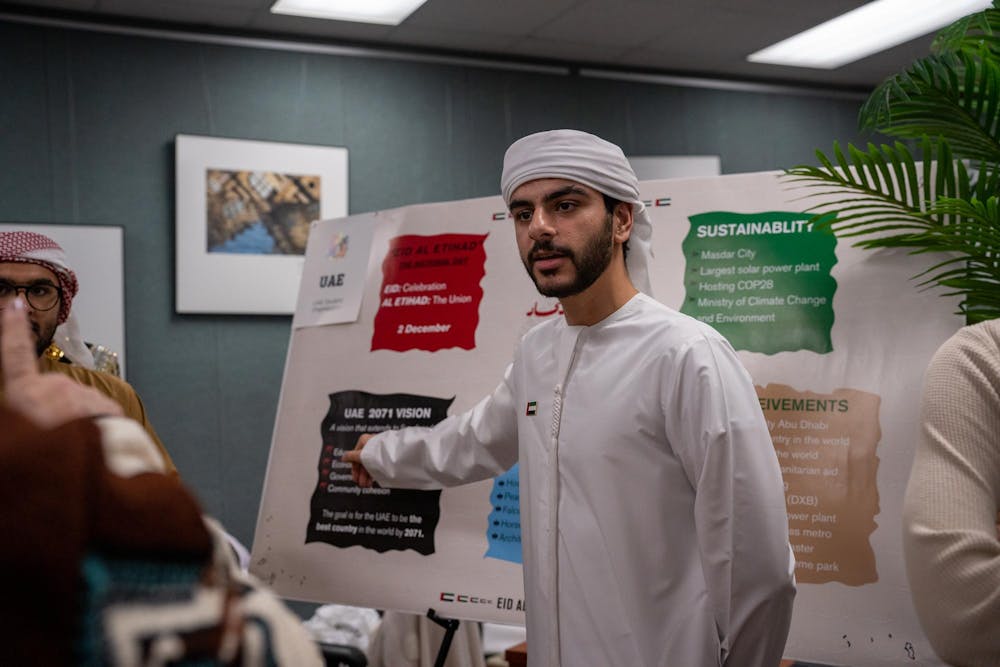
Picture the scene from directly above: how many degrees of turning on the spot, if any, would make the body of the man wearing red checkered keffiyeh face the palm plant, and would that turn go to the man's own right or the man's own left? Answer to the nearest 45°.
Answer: approximately 45° to the man's own left

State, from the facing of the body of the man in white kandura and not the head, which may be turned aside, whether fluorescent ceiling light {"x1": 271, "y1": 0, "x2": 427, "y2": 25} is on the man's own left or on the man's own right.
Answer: on the man's own right

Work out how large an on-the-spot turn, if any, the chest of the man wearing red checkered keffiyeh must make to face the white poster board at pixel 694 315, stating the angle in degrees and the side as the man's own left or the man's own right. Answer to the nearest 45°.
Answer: approximately 90° to the man's own left

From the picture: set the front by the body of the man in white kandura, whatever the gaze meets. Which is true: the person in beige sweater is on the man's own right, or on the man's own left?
on the man's own left

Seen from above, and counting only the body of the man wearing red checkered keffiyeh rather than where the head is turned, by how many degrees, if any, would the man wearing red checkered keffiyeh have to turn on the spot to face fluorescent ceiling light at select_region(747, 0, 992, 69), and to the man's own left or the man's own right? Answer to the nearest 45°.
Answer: approximately 90° to the man's own left

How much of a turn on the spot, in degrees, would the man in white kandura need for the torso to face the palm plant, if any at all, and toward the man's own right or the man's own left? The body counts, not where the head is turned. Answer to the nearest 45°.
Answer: approximately 180°

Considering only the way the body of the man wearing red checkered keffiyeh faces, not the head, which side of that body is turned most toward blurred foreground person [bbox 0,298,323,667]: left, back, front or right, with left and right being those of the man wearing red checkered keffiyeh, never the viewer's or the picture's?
front

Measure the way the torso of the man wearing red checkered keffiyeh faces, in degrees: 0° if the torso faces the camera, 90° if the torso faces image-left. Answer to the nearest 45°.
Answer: approximately 0°

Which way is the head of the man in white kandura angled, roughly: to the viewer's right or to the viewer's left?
to the viewer's left

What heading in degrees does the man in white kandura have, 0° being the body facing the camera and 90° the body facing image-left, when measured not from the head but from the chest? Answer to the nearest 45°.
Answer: approximately 45°
